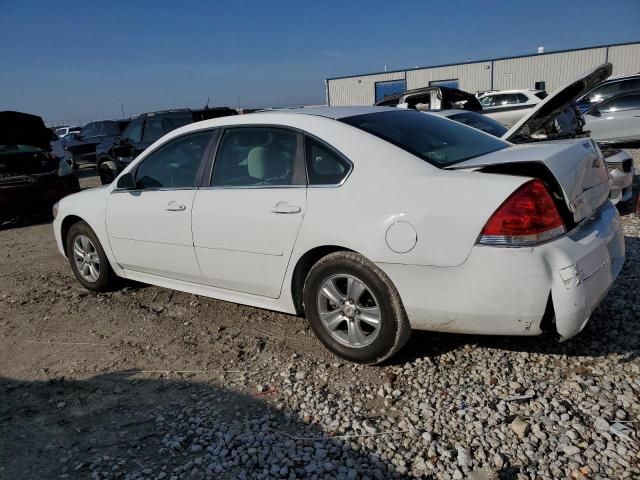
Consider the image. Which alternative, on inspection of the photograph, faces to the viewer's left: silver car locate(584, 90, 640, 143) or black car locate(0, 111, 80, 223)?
the silver car

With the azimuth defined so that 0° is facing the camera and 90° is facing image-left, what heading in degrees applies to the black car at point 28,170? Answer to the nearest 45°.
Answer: approximately 315°

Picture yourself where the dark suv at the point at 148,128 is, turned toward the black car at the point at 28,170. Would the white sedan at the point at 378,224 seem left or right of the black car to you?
left

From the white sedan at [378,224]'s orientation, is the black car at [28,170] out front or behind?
out front

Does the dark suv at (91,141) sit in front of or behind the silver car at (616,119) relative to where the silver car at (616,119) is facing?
in front

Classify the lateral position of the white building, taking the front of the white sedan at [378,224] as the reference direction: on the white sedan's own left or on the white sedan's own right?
on the white sedan's own right

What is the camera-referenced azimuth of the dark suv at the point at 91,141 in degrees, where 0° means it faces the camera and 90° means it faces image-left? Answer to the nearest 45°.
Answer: approximately 45°

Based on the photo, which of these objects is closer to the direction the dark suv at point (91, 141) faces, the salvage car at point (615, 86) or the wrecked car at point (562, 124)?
the wrecked car

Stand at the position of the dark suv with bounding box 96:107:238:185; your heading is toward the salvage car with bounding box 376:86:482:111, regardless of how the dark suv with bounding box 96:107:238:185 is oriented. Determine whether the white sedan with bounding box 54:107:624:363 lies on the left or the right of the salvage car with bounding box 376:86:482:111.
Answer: right

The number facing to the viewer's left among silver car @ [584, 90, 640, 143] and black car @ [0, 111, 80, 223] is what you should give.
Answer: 1

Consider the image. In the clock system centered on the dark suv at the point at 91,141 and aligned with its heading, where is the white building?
The white building is roughly at 7 o'clock from the dark suv.

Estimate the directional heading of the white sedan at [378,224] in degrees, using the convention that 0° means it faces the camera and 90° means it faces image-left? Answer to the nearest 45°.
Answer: approximately 135°

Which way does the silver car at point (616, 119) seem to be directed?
to the viewer's left
